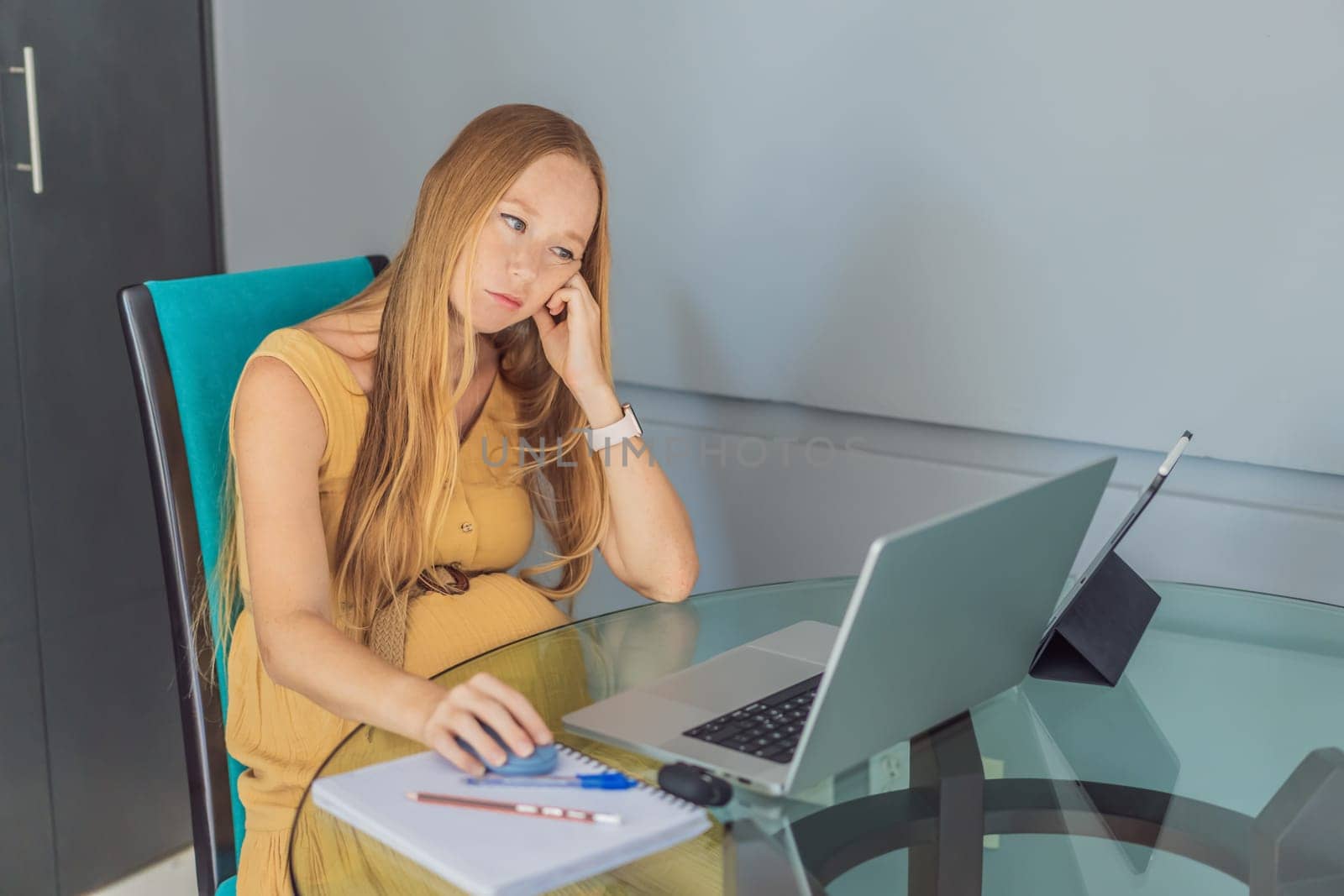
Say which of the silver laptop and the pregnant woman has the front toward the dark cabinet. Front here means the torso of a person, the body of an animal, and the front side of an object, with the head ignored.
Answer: the silver laptop

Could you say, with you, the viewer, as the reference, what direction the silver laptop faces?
facing away from the viewer and to the left of the viewer

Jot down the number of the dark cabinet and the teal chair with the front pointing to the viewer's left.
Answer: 0

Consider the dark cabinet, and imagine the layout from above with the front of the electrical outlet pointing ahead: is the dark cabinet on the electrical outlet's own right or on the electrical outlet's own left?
on the electrical outlet's own right

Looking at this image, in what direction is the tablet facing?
to the viewer's left

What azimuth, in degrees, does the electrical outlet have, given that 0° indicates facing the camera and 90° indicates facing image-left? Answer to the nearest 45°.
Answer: approximately 45°

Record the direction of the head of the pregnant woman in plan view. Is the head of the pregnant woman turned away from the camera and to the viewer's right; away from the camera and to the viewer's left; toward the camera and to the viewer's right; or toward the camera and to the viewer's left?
toward the camera and to the viewer's right

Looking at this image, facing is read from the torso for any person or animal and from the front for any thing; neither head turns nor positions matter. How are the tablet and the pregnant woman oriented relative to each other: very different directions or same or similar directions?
very different directions

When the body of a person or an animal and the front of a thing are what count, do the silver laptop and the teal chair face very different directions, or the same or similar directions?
very different directions

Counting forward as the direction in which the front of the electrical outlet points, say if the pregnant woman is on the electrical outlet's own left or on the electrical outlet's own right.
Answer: on the electrical outlet's own right

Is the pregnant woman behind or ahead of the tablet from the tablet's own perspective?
ahead

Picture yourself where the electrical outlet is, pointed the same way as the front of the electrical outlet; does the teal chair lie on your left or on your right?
on your right

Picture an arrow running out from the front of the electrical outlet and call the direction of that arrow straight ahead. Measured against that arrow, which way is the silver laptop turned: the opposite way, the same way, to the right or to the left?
to the right
